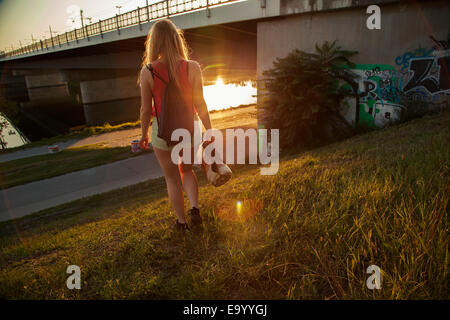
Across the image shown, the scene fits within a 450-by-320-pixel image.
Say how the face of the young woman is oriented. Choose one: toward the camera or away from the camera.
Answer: away from the camera

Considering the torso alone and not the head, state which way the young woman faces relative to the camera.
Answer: away from the camera

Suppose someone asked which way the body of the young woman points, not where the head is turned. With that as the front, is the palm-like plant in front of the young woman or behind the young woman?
in front

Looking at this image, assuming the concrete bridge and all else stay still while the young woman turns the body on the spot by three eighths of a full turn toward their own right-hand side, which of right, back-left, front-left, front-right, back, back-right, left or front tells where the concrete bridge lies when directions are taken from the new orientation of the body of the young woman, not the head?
left
